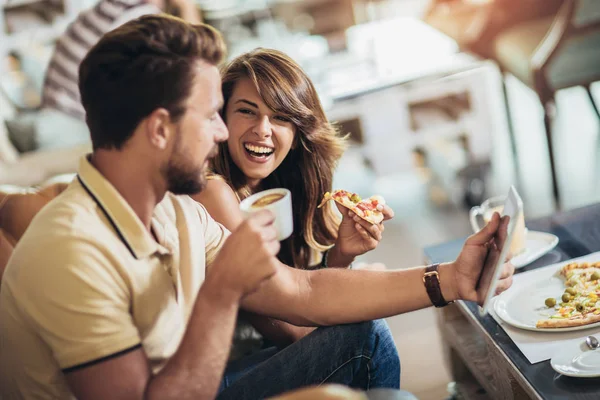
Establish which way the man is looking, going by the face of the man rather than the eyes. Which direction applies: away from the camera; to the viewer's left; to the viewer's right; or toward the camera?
to the viewer's right

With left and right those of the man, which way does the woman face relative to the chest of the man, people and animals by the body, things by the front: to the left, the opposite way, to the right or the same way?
to the right

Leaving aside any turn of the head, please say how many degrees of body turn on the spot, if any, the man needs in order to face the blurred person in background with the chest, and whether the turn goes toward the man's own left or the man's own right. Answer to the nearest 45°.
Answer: approximately 90° to the man's own left

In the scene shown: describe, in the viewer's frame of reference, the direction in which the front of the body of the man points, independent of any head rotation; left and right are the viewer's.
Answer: facing to the right of the viewer

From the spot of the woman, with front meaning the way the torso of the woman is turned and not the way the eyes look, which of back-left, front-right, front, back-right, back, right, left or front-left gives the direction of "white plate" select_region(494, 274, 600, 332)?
front-left

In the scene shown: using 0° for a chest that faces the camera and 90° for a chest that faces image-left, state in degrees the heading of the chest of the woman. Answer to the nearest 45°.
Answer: approximately 0°
